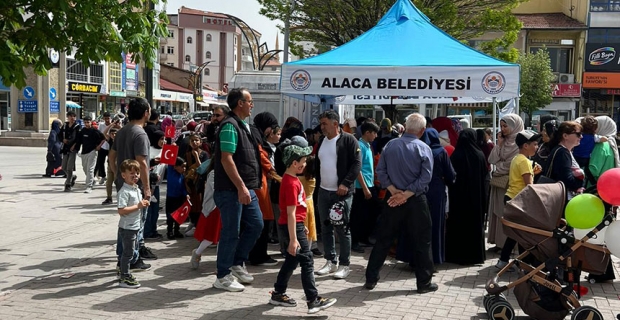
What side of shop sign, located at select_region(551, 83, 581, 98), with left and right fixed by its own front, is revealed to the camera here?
front

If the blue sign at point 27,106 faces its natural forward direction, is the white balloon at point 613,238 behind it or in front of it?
in front

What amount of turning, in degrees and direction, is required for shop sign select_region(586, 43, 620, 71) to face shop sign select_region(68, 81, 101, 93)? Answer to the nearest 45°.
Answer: approximately 45° to its right

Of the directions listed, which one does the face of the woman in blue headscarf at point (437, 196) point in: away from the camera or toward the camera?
away from the camera

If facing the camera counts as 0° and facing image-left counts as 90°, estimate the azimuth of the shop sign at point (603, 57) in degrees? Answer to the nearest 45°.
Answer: approximately 0°

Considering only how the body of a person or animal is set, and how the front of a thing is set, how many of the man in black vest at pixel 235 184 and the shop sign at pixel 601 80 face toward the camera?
1

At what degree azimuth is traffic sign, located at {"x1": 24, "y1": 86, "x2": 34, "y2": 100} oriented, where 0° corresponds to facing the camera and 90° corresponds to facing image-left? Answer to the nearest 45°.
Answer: approximately 0°

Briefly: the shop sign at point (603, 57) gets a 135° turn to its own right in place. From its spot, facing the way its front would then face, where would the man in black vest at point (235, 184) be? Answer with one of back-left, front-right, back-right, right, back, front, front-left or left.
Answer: back-left

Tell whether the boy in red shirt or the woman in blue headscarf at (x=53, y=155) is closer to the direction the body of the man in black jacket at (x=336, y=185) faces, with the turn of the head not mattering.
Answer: the boy in red shirt

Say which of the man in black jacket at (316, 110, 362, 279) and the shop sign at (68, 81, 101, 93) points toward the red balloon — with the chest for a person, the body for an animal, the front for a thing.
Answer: the shop sign
